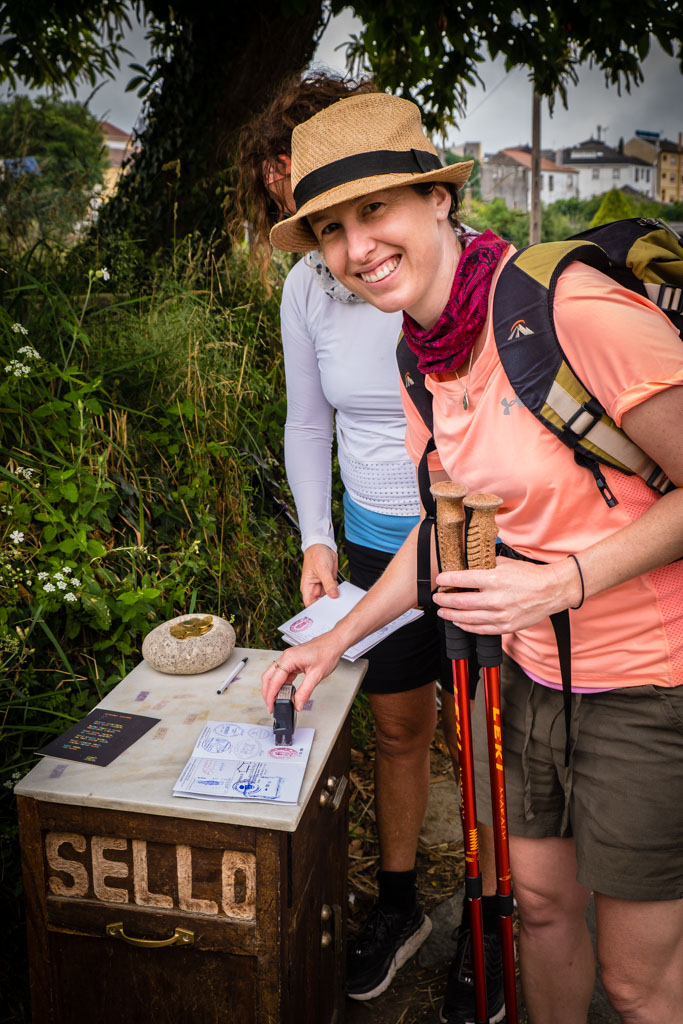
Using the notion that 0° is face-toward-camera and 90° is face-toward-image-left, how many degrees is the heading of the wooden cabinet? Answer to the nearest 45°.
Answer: approximately 0°

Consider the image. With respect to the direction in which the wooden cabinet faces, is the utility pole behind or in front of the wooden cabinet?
behind

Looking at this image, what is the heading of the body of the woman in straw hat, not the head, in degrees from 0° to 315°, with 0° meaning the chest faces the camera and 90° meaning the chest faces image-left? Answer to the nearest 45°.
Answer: approximately 45°

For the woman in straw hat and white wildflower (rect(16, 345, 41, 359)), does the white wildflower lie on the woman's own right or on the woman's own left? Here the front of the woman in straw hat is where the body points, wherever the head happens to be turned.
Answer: on the woman's own right

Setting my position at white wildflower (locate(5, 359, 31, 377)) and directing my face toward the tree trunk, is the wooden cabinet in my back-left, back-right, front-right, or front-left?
back-right

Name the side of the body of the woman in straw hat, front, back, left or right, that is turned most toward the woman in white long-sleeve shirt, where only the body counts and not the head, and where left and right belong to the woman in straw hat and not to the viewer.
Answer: right

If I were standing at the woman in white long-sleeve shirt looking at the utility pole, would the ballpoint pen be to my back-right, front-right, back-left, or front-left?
back-left

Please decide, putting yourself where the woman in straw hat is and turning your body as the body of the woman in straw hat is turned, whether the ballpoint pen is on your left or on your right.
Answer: on your right

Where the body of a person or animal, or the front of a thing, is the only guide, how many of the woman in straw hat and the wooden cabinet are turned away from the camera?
0
